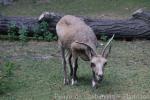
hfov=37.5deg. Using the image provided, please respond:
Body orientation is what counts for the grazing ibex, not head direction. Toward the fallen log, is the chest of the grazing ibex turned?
no

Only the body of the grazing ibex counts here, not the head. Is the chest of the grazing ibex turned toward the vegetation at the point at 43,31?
no

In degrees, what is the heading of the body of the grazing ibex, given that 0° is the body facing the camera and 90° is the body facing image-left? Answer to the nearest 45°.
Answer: approximately 315°
